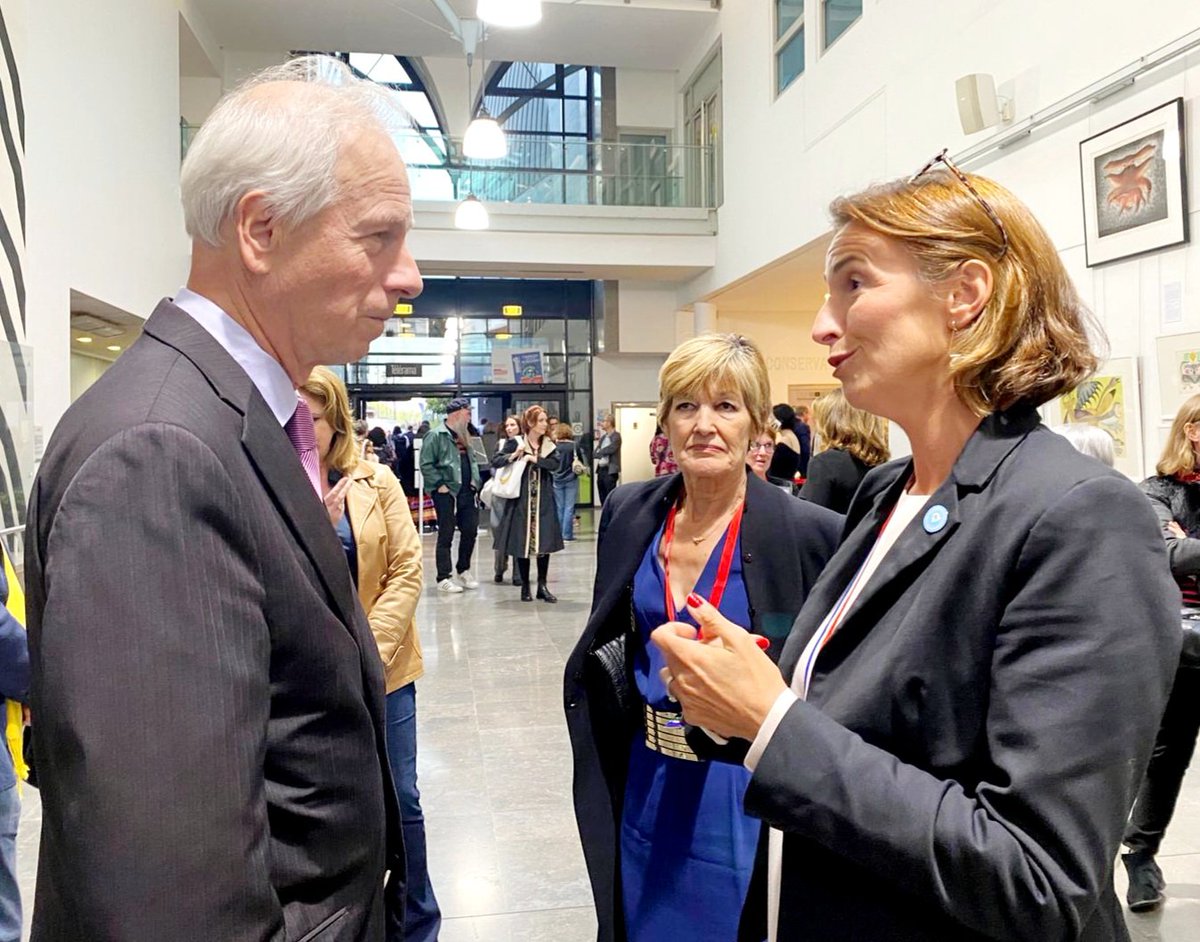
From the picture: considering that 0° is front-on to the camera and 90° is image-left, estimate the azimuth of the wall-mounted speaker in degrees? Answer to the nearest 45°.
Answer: approximately 45°

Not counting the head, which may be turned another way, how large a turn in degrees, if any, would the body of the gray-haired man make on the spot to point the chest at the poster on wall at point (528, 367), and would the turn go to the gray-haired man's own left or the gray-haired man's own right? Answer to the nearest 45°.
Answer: approximately 90° to the gray-haired man's own left

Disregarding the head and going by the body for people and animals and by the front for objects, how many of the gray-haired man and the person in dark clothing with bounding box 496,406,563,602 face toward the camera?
1

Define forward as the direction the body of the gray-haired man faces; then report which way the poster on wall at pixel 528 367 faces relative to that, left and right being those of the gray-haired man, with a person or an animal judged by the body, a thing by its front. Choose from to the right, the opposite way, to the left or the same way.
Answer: to the right

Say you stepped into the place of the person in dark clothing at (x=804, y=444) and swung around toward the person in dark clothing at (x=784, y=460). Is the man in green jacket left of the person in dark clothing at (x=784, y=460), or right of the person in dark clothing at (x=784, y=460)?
right

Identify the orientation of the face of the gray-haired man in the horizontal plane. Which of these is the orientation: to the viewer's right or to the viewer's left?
to the viewer's right

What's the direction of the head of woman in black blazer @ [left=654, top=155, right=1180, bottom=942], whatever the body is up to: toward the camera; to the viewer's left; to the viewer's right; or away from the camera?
to the viewer's left

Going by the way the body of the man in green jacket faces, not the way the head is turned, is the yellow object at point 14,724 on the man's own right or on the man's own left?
on the man's own right

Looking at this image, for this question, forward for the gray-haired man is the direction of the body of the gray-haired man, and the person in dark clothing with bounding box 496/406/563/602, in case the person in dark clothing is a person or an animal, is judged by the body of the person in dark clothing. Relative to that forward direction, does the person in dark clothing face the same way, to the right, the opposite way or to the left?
to the right

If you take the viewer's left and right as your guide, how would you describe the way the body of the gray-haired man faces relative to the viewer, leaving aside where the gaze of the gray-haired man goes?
facing to the right of the viewer

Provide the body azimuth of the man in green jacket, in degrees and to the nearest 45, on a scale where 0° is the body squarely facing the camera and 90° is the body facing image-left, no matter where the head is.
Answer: approximately 315°

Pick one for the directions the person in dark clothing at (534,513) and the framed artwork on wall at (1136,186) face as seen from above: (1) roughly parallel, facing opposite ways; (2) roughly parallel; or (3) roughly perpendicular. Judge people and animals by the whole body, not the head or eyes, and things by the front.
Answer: roughly perpendicular
